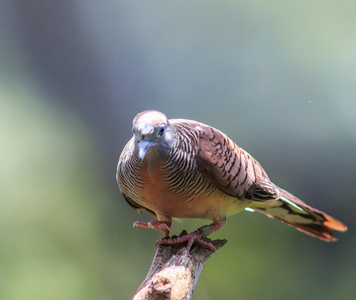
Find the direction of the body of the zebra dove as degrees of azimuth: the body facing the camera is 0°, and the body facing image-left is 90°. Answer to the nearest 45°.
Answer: approximately 45°
